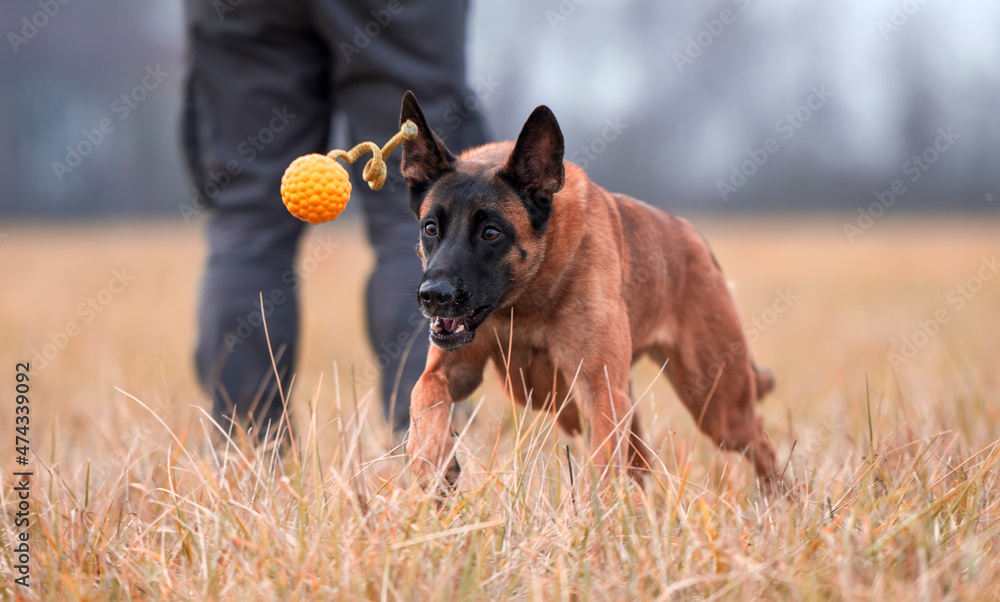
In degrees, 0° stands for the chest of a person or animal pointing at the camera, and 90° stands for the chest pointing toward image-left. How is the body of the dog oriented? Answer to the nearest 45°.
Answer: approximately 45°
